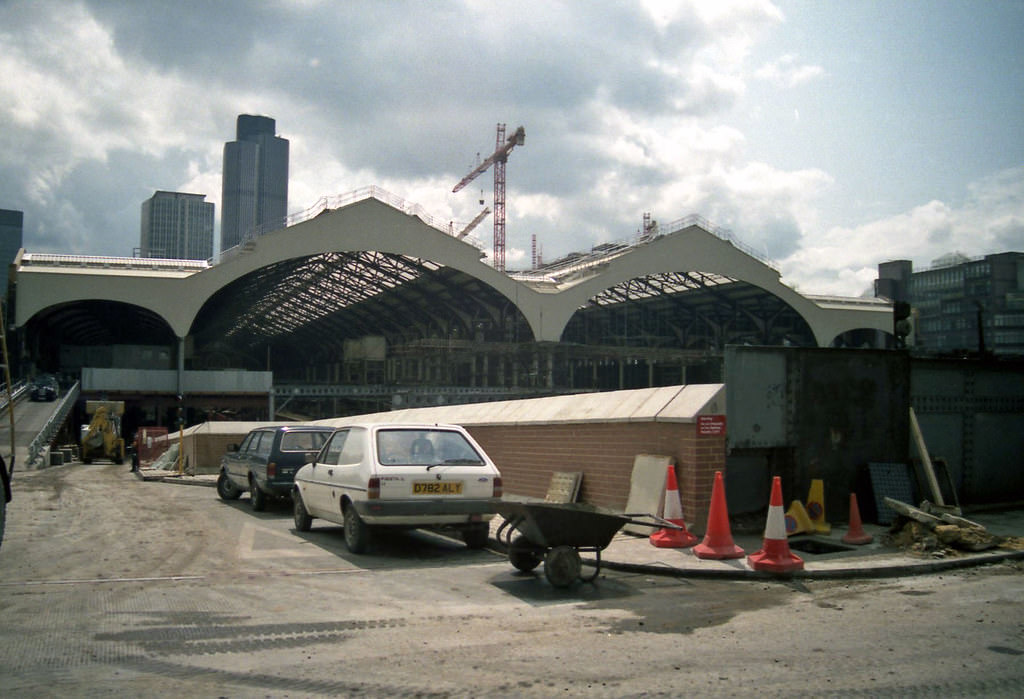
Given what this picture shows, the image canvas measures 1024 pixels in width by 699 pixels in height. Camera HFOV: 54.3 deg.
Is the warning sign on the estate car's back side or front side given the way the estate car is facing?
on the back side

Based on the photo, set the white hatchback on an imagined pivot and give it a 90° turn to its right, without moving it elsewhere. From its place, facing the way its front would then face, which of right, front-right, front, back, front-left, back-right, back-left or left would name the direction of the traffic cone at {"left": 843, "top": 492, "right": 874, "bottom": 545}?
front-right

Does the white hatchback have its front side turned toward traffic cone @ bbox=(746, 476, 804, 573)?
no

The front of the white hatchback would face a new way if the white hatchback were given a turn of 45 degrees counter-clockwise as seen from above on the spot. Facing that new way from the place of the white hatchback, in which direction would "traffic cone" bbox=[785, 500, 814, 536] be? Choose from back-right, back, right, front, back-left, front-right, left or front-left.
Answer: back

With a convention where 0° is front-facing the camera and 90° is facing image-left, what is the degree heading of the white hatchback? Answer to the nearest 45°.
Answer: approximately 135°

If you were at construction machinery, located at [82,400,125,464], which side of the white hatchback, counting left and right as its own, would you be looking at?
front

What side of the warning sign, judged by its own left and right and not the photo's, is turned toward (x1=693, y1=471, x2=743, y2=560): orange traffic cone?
front

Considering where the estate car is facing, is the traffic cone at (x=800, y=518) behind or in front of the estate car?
behind

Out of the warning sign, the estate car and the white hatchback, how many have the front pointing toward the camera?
1

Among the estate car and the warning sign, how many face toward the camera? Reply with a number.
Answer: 1

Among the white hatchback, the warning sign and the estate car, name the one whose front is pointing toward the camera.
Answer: the warning sign

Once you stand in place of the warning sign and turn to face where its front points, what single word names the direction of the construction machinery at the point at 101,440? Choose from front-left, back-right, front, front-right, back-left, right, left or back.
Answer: back-right

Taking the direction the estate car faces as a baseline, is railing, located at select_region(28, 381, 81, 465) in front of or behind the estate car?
in front

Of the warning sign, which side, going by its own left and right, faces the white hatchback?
right

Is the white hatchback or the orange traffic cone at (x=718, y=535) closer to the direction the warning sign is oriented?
the orange traffic cone

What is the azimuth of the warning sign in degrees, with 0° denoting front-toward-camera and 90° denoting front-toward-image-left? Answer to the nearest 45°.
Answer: approximately 0°

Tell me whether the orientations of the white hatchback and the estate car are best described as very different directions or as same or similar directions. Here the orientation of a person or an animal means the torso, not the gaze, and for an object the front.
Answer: same or similar directions

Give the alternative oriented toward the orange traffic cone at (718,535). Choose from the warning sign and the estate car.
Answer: the warning sign
